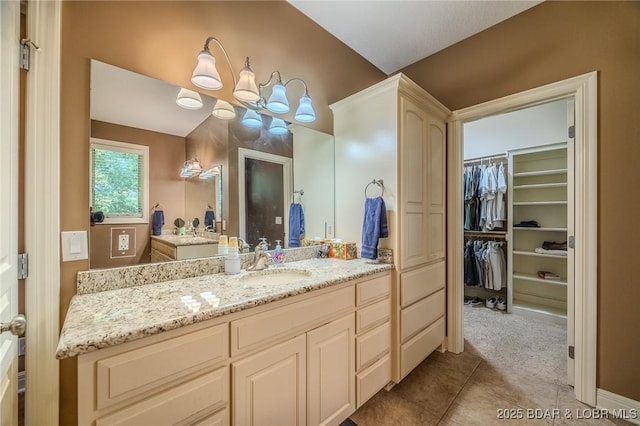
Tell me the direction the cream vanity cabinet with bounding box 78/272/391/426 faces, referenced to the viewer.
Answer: facing the viewer and to the right of the viewer

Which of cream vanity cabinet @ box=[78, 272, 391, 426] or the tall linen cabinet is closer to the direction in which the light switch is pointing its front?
the cream vanity cabinet

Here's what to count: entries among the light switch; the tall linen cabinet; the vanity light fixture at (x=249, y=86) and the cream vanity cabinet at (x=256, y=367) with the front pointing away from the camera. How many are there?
0

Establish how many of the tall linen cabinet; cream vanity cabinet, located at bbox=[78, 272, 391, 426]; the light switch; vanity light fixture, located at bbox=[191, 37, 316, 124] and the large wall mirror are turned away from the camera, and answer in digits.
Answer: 0

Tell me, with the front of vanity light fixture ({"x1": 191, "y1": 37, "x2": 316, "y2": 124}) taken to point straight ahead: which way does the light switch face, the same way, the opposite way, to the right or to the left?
the same way

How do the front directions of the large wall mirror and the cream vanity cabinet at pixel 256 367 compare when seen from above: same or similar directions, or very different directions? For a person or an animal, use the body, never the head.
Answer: same or similar directions

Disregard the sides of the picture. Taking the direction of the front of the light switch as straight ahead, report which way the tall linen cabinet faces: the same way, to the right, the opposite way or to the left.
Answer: the same way

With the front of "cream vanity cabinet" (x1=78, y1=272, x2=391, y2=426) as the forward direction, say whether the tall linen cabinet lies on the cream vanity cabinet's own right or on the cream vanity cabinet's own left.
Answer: on the cream vanity cabinet's own left

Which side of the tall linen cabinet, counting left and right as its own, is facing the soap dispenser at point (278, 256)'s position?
right

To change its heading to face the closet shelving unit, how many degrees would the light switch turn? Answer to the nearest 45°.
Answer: approximately 90° to its left

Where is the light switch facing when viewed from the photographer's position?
facing the viewer

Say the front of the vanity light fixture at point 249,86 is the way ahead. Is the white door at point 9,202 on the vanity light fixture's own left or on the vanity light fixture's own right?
on the vanity light fixture's own right

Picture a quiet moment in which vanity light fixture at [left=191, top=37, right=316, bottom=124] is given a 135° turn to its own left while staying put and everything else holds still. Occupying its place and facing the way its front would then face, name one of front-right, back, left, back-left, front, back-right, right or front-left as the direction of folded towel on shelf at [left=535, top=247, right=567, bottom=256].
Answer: right

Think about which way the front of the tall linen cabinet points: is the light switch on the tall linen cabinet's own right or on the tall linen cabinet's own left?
on the tall linen cabinet's own right

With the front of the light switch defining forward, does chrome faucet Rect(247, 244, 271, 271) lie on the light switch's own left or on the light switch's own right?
on the light switch's own left

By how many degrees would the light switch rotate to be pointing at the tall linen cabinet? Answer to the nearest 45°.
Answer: approximately 90° to its left
